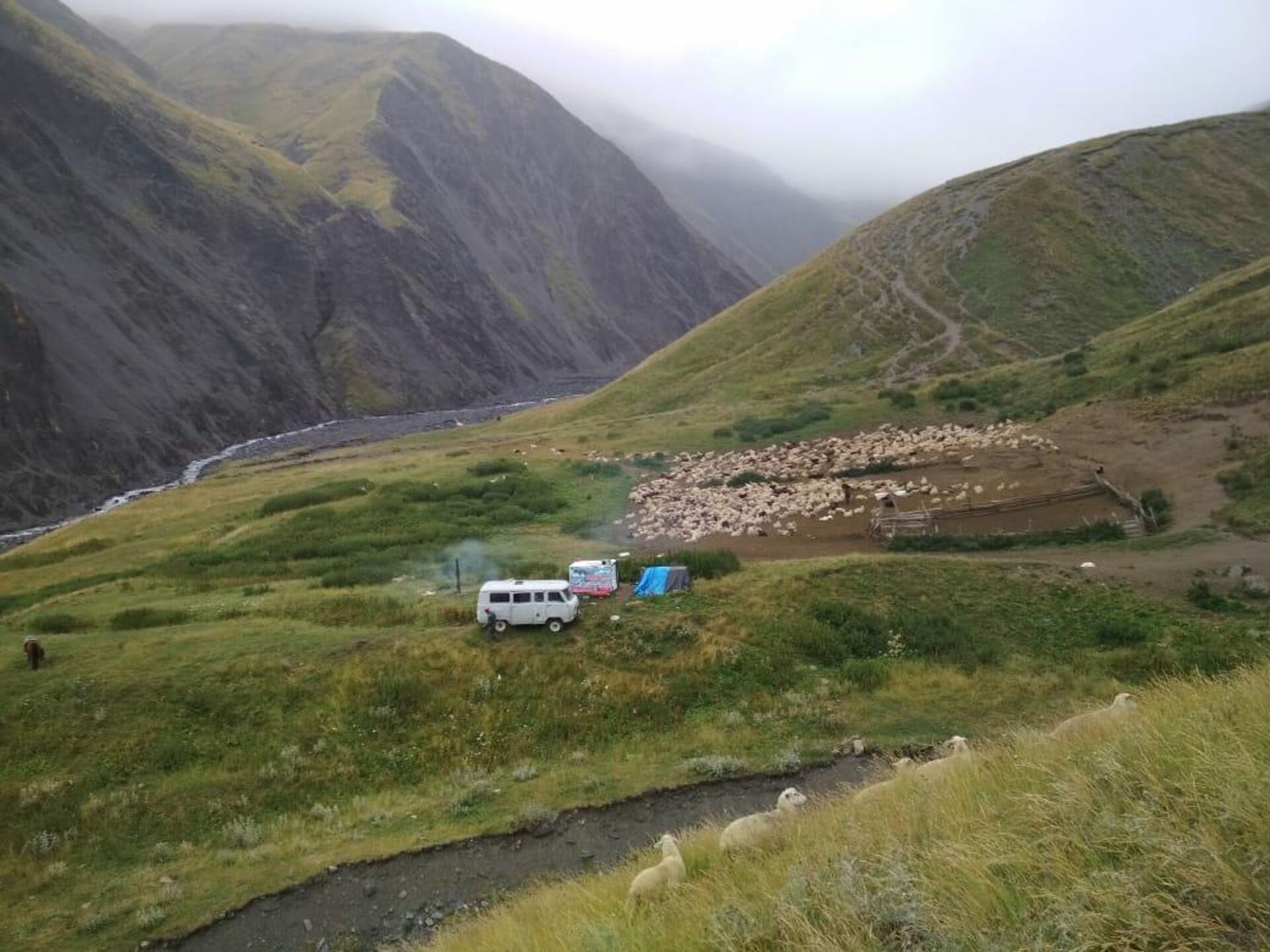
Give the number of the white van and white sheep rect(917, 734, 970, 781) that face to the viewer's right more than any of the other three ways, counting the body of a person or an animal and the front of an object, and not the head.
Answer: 2

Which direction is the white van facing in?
to the viewer's right

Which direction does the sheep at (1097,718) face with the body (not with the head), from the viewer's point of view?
to the viewer's right

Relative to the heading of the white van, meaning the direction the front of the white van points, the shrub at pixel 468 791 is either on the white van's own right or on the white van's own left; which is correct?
on the white van's own right

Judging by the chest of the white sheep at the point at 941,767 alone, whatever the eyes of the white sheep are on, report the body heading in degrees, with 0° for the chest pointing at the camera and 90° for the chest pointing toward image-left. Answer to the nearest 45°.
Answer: approximately 270°

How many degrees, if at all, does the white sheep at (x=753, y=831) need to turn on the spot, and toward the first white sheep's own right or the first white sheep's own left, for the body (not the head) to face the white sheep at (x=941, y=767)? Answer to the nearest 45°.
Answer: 0° — it already faces it

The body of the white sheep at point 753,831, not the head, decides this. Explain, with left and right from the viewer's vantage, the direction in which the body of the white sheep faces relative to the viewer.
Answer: facing to the right of the viewer
